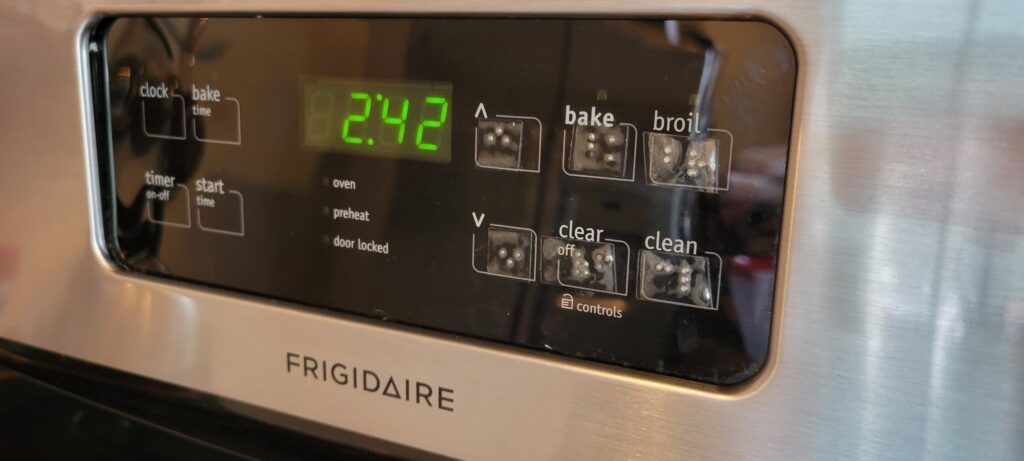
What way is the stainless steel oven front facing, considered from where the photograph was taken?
facing the viewer and to the left of the viewer
